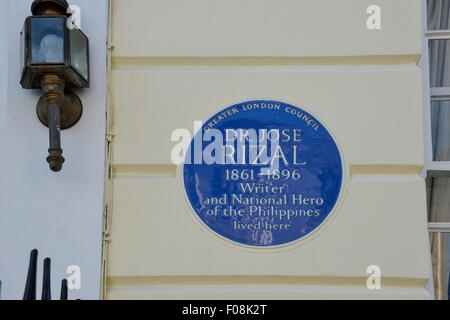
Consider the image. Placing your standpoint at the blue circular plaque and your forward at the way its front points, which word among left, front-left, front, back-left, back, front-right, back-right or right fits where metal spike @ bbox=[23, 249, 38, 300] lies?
front-right

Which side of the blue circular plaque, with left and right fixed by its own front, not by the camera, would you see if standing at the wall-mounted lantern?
right

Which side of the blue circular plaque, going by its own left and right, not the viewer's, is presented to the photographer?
front

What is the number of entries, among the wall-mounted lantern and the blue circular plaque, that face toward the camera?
2

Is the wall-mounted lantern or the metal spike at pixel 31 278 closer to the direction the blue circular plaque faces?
the metal spike

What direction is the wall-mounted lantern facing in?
toward the camera

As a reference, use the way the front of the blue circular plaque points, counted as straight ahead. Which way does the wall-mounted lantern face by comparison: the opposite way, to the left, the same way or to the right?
the same way

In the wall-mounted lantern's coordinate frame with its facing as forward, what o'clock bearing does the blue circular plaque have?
The blue circular plaque is roughly at 9 o'clock from the wall-mounted lantern.

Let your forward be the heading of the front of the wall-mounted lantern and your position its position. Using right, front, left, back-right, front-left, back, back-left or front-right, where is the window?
left

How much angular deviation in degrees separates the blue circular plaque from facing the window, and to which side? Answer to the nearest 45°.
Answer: approximately 90° to its left
